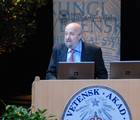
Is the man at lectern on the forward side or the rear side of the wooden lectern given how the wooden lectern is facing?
on the rear side

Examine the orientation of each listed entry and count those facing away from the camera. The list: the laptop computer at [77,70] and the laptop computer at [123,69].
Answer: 2

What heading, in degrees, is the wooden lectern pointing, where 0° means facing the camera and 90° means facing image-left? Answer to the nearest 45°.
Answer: approximately 0°

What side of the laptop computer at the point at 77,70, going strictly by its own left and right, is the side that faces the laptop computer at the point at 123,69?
right

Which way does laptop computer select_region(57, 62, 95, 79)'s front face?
away from the camera

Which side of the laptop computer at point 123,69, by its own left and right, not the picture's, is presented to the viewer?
back

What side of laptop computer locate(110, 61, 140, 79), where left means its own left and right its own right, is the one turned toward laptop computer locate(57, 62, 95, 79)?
left

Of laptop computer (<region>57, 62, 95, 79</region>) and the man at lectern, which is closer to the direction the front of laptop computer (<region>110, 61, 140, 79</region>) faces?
the man at lectern
